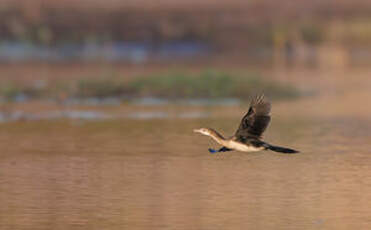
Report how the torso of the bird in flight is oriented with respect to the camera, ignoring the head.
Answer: to the viewer's left
